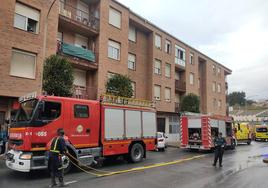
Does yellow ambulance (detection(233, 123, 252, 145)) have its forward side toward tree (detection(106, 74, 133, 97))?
no

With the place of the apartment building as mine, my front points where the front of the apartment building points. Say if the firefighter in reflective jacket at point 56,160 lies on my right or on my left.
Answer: on my right

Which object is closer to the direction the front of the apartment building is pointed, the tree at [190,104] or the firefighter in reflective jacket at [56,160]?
the firefighter in reflective jacket

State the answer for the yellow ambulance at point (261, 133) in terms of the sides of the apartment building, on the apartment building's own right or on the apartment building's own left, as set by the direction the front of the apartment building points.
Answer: on the apartment building's own left

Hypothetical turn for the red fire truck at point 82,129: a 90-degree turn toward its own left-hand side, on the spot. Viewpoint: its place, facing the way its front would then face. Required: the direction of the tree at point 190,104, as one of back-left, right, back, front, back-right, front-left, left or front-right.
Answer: left

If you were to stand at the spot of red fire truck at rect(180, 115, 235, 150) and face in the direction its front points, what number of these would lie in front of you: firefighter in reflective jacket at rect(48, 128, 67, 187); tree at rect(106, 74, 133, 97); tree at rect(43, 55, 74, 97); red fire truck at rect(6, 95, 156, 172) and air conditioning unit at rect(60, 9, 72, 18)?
0

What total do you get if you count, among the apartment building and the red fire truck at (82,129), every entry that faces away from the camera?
0

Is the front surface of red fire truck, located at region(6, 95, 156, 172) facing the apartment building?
no

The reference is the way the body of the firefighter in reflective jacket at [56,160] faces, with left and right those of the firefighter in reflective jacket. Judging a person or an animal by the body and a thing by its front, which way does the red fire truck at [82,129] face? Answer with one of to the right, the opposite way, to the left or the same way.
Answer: the opposite way

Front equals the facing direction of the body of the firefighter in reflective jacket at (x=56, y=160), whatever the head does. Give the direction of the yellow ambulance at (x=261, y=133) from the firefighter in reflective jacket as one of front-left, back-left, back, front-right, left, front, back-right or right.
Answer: front

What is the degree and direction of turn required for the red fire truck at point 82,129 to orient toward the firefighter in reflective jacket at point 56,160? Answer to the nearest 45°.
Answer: approximately 45° to its left
